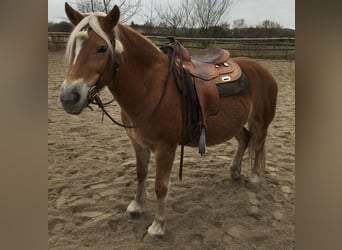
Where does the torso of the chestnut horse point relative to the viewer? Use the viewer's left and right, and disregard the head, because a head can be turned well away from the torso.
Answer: facing the viewer and to the left of the viewer
